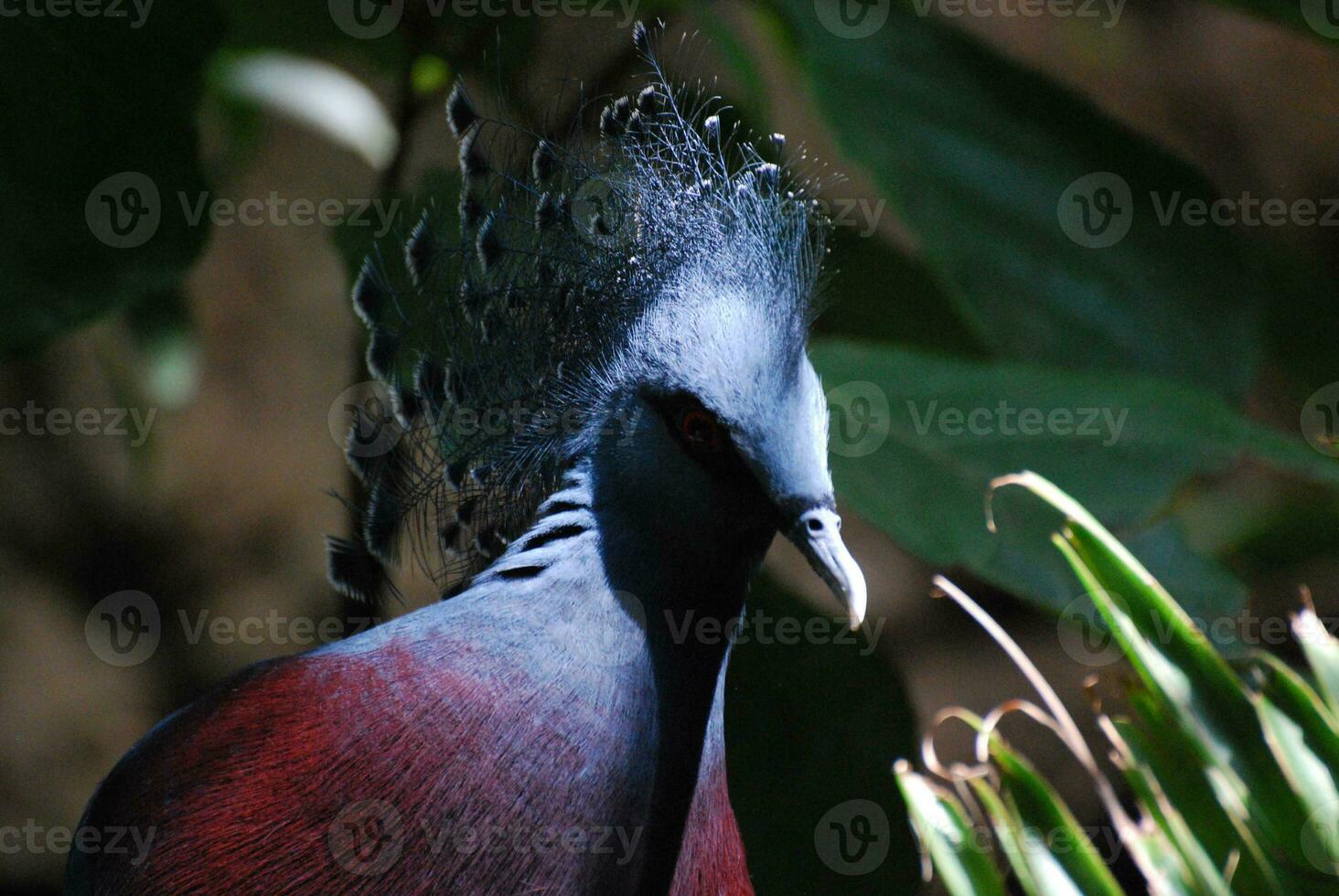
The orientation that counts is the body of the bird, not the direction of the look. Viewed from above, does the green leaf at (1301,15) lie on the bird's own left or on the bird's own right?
on the bird's own left

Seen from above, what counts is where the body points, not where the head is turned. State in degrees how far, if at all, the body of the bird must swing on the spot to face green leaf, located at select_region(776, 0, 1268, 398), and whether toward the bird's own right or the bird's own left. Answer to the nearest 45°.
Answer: approximately 90° to the bird's own left

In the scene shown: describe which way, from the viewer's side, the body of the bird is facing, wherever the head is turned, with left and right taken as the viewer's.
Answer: facing the viewer and to the right of the viewer
